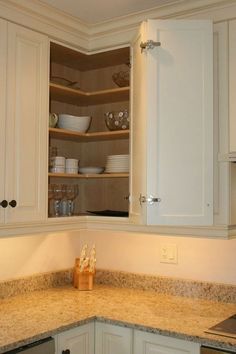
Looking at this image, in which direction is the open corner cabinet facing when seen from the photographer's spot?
facing the viewer

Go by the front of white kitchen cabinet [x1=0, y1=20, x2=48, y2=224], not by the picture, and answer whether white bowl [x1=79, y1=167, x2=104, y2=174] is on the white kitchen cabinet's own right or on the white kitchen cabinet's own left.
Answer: on the white kitchen cabinet's own left

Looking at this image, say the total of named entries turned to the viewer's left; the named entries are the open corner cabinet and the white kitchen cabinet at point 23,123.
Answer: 0

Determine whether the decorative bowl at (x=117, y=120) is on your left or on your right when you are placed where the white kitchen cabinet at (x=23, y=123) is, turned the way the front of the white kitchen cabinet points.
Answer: on your left

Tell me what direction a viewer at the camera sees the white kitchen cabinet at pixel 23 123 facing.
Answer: facing the viewer and to the right of the viewer

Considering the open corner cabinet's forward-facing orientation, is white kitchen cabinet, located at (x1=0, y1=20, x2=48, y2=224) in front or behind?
in front

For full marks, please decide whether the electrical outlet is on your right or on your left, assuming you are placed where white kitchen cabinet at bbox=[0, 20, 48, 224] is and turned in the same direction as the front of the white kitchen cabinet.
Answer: on your left
